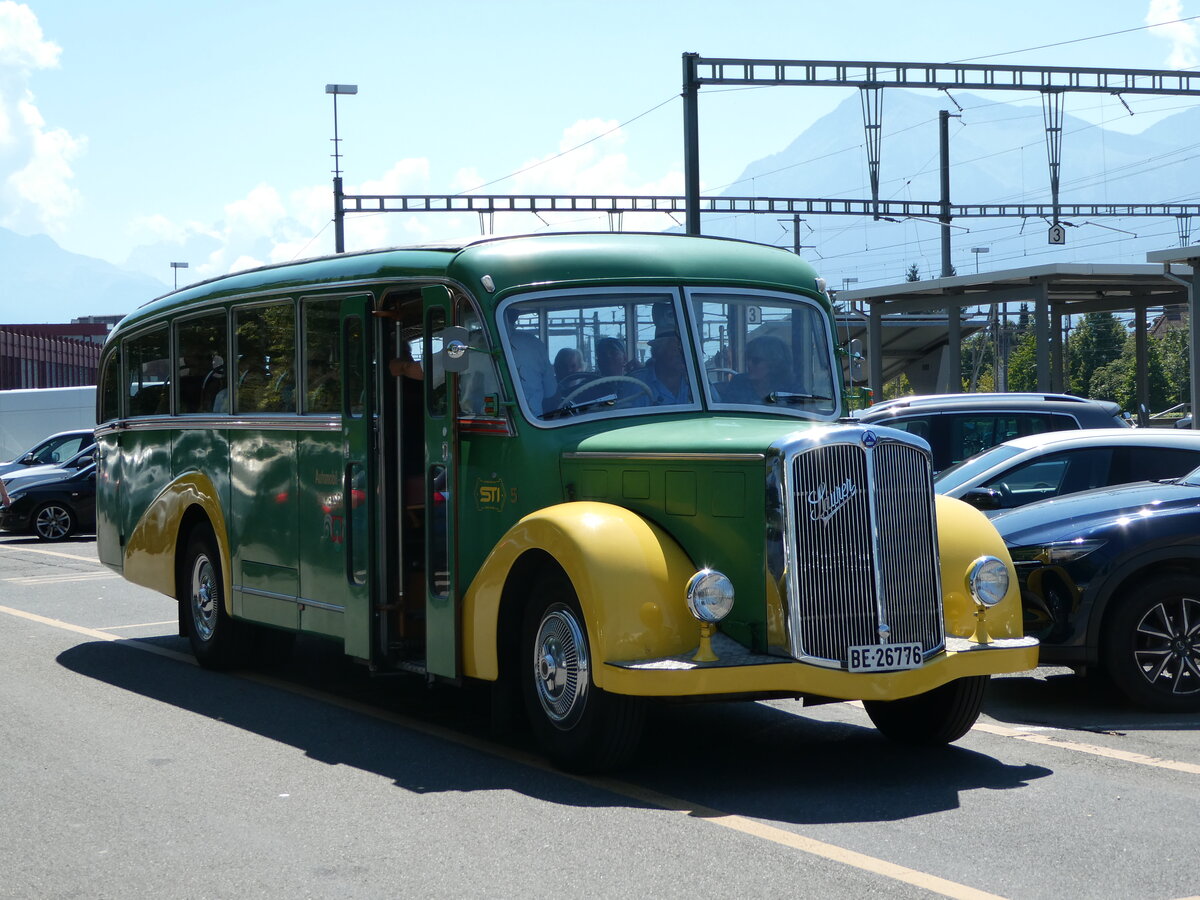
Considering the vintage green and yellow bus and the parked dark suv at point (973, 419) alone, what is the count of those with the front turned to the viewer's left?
1

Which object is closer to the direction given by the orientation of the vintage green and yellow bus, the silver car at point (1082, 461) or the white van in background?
the silver car

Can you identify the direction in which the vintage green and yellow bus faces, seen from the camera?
facing the viewer and to the right of the viewer

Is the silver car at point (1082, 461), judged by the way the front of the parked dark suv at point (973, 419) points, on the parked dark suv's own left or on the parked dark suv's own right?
on the parked dark suv's own left

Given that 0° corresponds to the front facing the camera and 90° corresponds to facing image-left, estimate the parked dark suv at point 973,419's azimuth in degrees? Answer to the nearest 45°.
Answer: approximately 90°

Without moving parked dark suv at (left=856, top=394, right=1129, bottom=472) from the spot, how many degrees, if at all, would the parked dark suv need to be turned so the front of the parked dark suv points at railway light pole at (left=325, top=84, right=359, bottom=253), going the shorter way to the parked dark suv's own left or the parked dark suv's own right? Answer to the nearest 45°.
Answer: approximately 45° to the parked dark suv's own right

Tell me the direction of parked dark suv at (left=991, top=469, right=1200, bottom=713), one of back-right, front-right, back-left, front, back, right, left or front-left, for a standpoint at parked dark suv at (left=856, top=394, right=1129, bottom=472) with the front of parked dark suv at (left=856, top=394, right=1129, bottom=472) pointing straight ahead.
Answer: left

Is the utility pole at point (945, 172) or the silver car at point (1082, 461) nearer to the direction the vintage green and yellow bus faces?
the silver car

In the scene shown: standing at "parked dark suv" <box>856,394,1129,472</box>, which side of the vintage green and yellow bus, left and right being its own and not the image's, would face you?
left

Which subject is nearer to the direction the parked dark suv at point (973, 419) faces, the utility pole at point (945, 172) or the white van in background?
the white van in background

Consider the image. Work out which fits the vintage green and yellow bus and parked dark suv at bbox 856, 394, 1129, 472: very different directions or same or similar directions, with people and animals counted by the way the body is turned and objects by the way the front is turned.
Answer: very different directions

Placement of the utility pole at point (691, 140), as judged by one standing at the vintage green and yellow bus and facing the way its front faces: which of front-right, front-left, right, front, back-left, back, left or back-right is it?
back-left

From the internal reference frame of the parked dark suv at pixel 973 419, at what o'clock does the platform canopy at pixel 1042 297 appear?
The platform canopy is roughly at 3 o'clock from the parked dark suv.

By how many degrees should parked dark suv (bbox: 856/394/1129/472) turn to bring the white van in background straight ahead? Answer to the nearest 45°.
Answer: approximately 45° to its right
